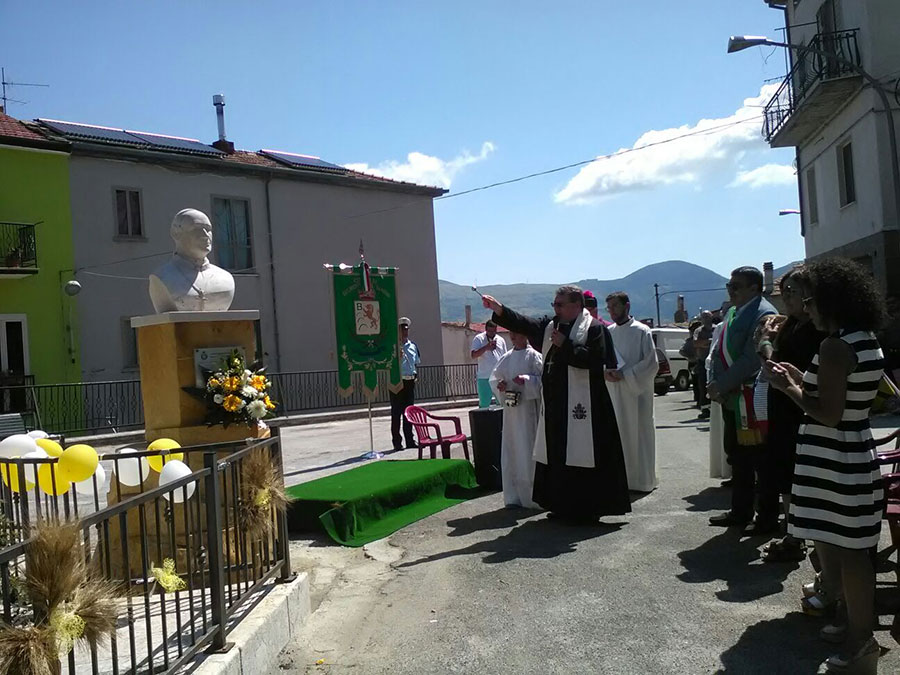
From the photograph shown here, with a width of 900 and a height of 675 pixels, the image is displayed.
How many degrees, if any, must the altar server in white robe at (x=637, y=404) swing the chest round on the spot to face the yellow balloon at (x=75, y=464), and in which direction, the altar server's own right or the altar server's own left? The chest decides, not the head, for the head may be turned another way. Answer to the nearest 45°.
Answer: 0° — they already face it

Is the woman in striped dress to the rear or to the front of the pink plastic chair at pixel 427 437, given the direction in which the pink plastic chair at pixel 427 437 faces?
to the front

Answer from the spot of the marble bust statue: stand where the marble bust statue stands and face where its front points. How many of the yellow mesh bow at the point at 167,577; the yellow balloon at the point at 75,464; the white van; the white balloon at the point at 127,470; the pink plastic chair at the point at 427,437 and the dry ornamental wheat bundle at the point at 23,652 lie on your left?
2

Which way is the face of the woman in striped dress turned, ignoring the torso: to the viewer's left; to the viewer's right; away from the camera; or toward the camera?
to the viewer's left

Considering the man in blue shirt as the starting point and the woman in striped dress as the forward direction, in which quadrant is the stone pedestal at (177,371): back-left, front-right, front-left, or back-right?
front-right

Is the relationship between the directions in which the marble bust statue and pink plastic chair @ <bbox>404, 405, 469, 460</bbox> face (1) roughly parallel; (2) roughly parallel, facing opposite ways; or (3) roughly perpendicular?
roughly parallel

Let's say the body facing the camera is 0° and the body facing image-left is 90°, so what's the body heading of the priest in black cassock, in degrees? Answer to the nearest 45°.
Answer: approximately 45°

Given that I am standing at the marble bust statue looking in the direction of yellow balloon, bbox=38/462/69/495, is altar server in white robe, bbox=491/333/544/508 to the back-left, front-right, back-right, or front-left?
back-left

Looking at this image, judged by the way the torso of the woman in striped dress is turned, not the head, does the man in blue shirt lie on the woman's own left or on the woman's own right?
on the woman's own right

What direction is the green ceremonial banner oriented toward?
toward the camera

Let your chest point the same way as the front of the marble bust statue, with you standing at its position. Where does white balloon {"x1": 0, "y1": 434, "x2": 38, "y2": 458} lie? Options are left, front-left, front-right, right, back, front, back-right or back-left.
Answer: right

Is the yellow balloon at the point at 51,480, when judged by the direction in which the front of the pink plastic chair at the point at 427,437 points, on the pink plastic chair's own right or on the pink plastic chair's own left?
on the pink plastic chair's own right

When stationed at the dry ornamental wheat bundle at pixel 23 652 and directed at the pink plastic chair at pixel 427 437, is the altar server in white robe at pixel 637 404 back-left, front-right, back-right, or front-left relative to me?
front-right

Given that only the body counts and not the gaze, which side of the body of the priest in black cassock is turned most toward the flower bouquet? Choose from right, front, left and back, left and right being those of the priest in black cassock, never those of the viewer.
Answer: front

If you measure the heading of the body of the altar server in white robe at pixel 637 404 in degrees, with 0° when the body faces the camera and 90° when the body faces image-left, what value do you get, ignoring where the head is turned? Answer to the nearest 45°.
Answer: approximately 45°

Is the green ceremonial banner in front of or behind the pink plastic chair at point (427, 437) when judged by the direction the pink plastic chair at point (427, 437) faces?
behind

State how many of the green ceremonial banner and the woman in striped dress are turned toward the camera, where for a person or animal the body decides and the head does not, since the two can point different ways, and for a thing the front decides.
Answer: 1
